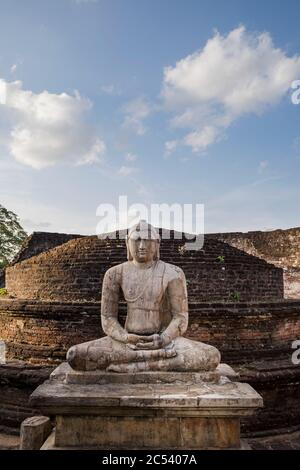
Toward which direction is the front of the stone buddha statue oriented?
toward the camera

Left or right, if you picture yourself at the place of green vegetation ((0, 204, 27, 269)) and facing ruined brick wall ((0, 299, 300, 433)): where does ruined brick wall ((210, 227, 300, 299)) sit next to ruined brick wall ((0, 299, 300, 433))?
left

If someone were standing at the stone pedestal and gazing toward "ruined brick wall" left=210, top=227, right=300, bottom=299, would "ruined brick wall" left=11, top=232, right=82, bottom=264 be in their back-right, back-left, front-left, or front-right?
front-left

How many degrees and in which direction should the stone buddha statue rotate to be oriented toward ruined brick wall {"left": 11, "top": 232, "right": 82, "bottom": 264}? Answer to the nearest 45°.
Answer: approximately 180°

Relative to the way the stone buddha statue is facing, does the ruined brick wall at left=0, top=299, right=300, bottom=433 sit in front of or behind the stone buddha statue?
behind

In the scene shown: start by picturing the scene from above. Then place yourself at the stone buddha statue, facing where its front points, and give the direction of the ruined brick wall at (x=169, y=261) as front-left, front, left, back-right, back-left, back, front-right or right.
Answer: back

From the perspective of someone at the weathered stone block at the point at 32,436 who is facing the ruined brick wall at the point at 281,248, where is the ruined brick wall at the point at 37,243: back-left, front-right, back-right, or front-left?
front-left

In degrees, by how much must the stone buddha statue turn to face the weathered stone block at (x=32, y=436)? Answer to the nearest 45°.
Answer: approximately 90° to its right

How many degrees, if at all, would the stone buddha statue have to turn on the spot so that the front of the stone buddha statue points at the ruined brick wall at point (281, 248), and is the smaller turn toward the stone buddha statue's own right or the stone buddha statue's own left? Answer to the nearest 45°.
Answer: approximately 135° to the stone buddha statue's own left

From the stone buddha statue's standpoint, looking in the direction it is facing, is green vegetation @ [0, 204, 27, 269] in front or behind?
behind
